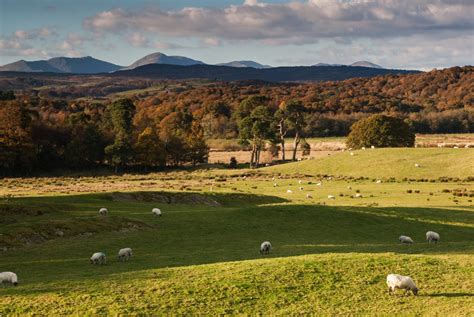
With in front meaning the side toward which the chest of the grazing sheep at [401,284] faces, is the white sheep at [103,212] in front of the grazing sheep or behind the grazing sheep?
behind

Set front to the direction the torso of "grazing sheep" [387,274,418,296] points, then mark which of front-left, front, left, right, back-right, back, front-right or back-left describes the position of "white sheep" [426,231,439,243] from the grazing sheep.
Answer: left

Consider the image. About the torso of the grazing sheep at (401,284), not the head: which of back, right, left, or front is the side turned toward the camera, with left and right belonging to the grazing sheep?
right

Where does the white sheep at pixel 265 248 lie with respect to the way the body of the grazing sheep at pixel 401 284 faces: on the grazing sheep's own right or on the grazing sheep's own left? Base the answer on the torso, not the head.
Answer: on the grazing sheep's own left
